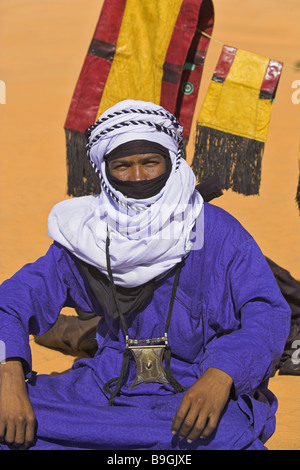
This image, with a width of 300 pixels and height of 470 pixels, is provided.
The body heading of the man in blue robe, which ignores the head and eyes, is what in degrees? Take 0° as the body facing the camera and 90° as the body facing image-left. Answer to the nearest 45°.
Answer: approximately 0°

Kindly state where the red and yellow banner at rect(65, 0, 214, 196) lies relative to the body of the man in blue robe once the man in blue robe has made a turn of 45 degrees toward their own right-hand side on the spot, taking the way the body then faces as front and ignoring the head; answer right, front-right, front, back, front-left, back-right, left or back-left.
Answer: back-right
